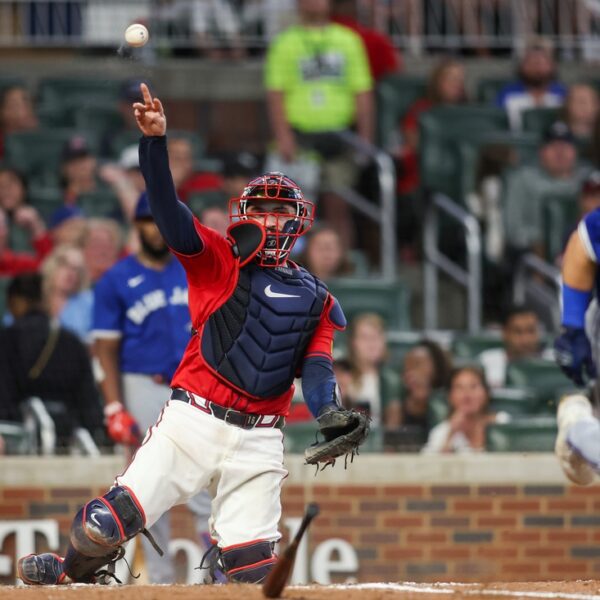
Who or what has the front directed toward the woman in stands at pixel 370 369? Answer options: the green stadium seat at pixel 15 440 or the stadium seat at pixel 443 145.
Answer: the stadium seat

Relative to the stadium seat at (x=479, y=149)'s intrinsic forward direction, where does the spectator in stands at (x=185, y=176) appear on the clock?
The spectator in stands is roughly at 2 o'clock from the stadium seat.

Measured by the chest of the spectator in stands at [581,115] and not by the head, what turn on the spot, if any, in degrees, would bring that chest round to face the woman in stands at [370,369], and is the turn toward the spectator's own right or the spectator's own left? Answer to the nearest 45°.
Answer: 0° — they already face them

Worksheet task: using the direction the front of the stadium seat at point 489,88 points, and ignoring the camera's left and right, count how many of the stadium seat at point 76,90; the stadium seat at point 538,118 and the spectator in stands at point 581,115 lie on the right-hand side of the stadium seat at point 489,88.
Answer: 1

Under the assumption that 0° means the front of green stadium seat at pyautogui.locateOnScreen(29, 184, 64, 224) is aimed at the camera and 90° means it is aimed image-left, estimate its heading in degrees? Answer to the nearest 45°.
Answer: approximately 0°

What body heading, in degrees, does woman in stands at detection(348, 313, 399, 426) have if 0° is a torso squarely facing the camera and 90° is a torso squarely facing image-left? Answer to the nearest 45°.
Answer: approximately 0°

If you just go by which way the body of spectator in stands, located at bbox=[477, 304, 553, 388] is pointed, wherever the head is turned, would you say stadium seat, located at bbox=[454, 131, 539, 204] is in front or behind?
behind

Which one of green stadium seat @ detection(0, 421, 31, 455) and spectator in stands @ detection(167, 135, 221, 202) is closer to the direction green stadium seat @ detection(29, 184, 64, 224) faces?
the green stadium seat

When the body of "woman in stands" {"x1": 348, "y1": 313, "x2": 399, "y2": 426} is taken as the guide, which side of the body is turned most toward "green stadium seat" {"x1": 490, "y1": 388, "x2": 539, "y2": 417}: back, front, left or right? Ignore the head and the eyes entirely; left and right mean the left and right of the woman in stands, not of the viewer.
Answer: left

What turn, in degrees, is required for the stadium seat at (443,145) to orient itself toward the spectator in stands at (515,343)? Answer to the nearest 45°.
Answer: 0° — it already faces them
